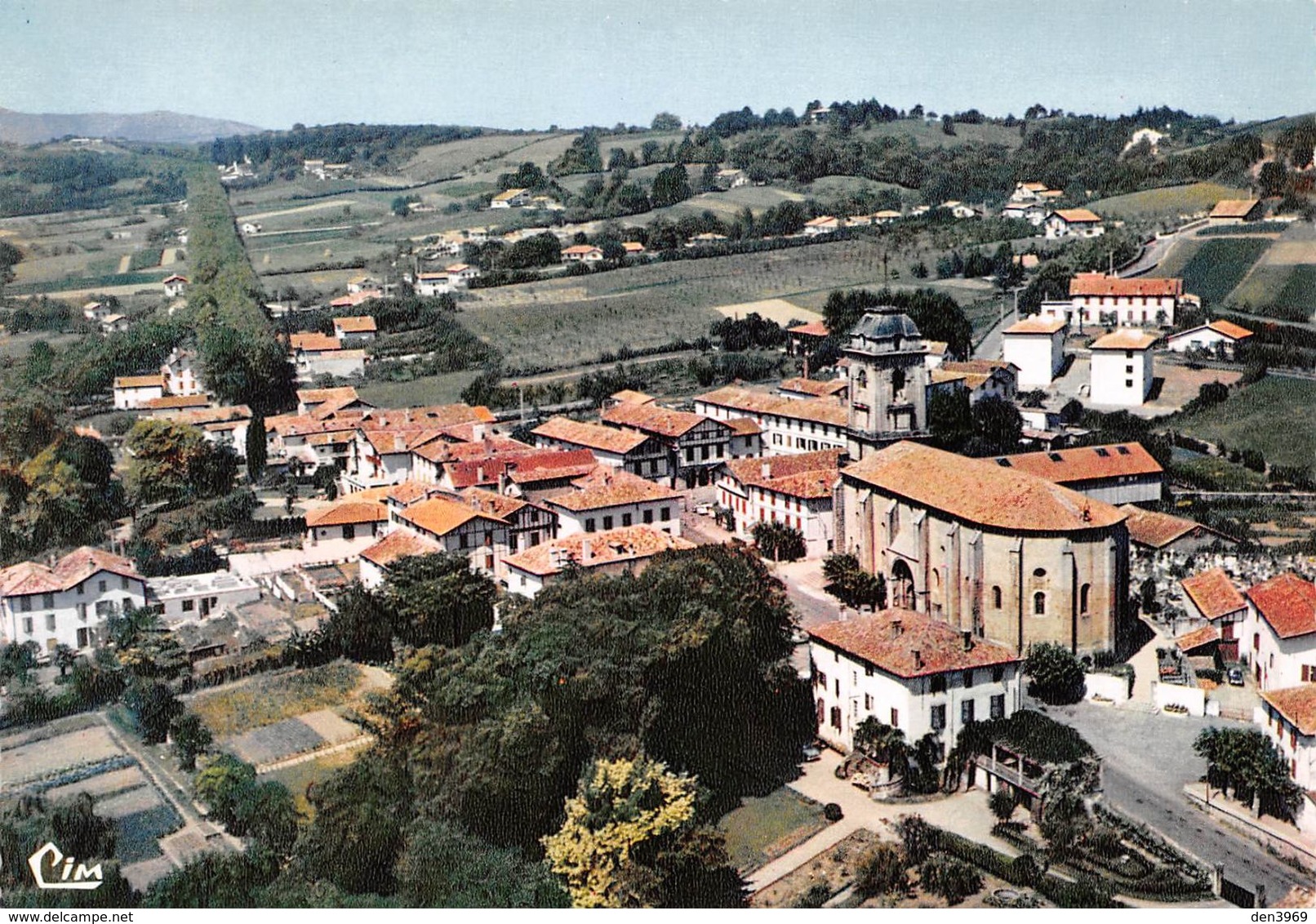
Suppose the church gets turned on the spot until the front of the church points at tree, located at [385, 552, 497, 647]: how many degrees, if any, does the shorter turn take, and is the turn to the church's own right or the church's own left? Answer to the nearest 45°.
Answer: approximately 45° to the church's own left

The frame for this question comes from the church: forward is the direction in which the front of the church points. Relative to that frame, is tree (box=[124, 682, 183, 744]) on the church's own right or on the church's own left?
on the church's own left

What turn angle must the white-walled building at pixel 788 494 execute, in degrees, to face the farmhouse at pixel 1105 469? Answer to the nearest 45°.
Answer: approximately 135° to its left

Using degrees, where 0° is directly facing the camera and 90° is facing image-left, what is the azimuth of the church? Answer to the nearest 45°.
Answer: approximately 135°

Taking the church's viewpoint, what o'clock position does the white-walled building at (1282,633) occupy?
The white-walled building is roughly at 5 o'clock from the church.

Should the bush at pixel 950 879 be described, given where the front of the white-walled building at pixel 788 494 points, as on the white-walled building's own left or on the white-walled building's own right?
on the white-walled building's own left

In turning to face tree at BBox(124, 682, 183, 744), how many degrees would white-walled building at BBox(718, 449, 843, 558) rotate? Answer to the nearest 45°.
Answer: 0° — it already faces it

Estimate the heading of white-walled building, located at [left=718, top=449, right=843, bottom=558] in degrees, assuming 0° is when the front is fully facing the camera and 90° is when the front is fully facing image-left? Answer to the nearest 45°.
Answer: approximately 45°
